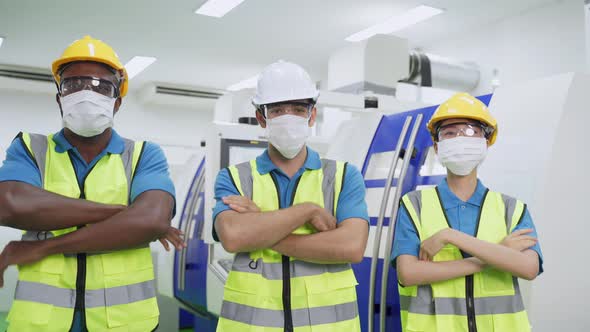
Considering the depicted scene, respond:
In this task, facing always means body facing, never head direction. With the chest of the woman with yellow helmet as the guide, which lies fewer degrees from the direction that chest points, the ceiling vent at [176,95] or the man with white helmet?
the man with white helmet

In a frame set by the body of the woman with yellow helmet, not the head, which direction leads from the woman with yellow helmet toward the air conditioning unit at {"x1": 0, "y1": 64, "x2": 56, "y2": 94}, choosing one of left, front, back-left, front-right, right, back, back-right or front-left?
back-right

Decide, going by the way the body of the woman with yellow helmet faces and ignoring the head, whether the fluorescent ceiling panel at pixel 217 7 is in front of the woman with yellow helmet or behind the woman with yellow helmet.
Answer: behind

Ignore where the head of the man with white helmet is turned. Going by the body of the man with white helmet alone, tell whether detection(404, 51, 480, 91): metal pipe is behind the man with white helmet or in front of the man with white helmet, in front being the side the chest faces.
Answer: behind

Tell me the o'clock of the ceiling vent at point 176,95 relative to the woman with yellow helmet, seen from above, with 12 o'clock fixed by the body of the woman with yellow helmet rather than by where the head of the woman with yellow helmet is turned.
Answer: The ceiling vent is roughly at 5 o'clock from the woman with yellow helmet.

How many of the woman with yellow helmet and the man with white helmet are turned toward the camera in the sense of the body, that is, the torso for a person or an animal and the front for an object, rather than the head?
2

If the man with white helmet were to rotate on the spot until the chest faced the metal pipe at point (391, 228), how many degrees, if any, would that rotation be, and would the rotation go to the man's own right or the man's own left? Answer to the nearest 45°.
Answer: approximately 135° to the man's own left

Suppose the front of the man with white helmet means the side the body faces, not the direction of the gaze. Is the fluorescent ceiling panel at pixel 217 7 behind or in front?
behind

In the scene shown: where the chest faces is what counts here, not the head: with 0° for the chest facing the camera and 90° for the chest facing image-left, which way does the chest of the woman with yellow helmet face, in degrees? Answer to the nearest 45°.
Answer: approximately 0°

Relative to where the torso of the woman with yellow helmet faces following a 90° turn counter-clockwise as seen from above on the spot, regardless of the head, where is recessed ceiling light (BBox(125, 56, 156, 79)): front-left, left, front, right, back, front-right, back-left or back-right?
back-left

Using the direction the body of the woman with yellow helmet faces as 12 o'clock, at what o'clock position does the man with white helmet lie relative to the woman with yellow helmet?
The man with white helmet is roughly at 2 o'clock from the woman with yellow helmet.
